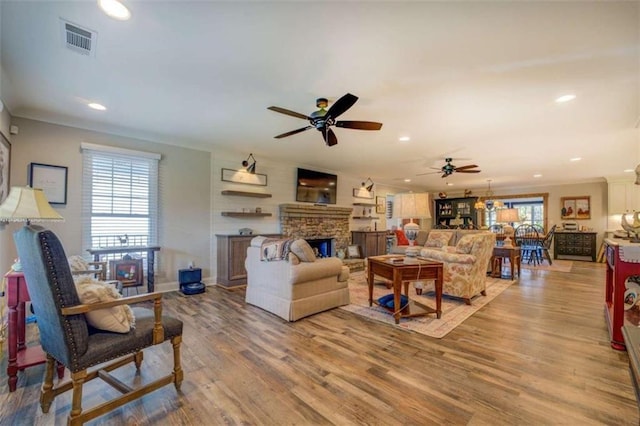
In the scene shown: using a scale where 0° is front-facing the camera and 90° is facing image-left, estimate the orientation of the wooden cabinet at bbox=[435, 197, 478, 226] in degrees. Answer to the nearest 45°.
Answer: approximately 0°

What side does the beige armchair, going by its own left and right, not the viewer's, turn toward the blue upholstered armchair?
back

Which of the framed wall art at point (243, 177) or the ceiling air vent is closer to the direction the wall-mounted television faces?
the ceiling air vent

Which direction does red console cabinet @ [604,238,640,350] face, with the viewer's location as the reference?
facing to the left of the viewer

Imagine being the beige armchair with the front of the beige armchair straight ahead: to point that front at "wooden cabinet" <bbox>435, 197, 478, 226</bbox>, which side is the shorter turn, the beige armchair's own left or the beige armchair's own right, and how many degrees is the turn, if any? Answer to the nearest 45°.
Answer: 0° — it already faces it

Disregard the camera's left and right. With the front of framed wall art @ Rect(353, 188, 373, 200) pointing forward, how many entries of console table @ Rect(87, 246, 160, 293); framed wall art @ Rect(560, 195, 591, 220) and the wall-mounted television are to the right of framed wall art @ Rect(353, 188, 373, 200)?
2

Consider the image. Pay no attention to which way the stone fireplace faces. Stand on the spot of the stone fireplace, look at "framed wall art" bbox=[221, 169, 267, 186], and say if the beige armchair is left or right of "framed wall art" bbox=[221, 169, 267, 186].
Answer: left

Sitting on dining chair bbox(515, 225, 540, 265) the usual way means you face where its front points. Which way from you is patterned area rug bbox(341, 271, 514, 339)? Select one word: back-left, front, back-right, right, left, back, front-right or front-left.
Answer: back-left

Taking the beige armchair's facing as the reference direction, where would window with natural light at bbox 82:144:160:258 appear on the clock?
The window with natural light is roughly at 8 o'clock from the beige armchair.

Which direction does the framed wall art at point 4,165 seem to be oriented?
to the viewer's right

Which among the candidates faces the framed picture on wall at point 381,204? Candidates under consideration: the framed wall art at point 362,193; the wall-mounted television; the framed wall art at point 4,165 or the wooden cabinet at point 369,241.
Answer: the framed wall art at point 4,165

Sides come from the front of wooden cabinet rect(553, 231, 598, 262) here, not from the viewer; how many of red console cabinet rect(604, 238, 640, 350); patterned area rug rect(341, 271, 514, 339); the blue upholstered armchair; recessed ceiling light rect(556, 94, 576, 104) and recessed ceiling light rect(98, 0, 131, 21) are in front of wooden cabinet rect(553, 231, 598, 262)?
5

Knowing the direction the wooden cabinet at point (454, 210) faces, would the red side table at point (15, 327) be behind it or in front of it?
in front

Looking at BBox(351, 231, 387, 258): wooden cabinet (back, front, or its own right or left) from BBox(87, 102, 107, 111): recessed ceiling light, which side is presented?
right

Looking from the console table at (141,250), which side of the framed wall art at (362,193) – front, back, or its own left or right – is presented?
right

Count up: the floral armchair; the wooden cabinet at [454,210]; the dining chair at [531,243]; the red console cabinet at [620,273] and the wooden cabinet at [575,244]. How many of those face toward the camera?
2

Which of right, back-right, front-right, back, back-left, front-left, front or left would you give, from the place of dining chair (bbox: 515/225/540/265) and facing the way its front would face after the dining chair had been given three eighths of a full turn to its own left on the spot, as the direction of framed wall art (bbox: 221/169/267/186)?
front-right
